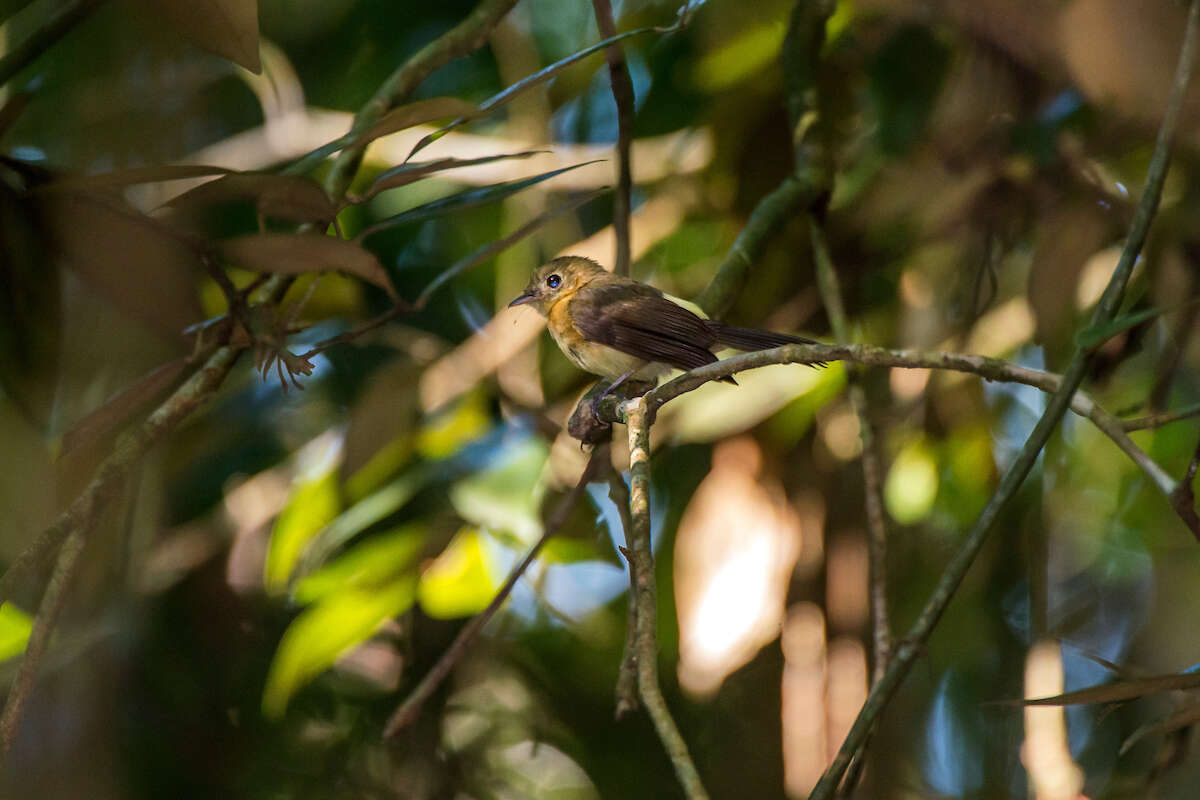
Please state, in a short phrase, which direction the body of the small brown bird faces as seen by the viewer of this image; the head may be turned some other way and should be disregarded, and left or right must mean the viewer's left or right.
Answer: facing to the left of the viewer

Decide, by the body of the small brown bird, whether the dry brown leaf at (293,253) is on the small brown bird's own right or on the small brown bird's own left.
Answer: on the small brown bird's own left

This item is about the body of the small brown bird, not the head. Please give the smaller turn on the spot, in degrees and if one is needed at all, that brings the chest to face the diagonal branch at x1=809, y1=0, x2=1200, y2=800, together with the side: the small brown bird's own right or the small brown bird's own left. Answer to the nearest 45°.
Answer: approximately 135° to the small brown bird's own left
